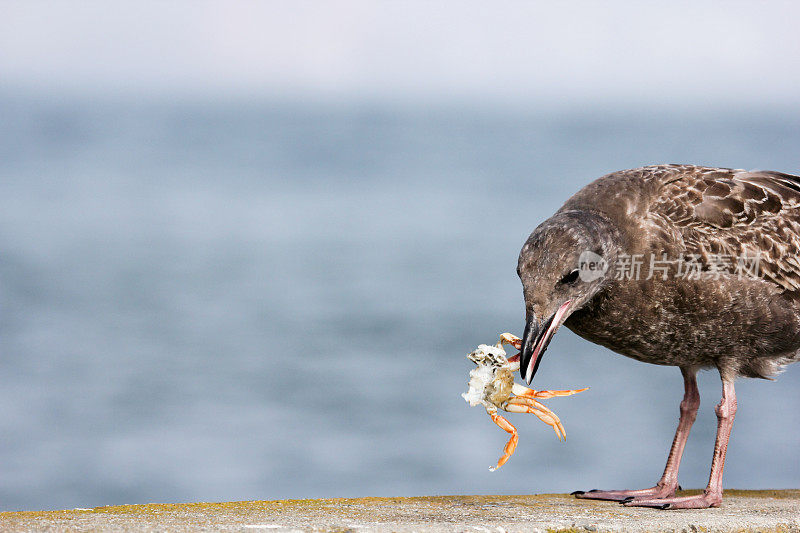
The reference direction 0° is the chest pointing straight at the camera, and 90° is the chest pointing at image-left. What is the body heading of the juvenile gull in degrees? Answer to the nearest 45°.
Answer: approximately 90°
